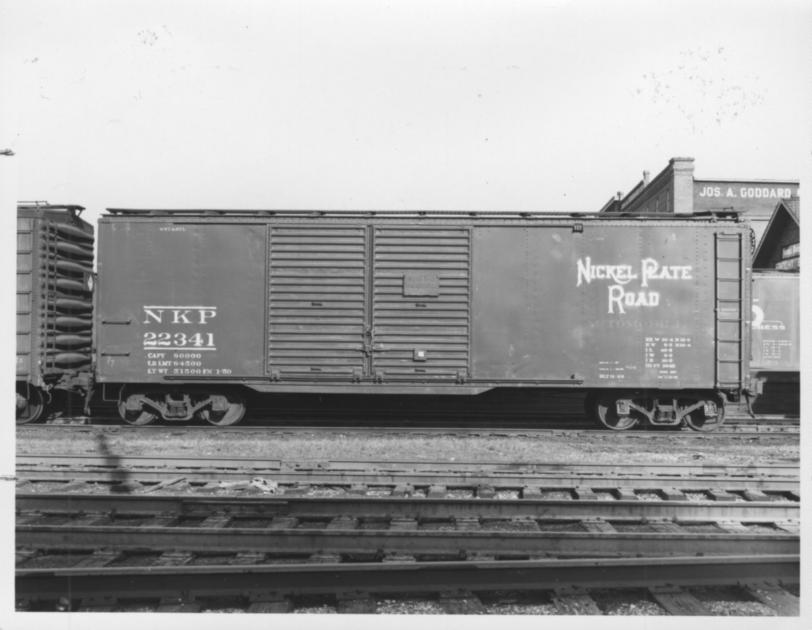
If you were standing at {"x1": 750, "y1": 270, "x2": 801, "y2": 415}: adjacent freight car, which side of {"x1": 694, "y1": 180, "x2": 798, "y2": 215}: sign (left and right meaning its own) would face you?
front

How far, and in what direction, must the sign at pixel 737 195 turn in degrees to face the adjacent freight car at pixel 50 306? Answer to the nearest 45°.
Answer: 0° — it already faces it

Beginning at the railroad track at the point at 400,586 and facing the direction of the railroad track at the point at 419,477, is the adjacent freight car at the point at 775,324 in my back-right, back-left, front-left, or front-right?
front-right

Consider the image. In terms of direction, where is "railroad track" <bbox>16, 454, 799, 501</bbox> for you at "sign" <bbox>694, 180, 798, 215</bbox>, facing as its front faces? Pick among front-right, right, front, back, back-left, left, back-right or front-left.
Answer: front

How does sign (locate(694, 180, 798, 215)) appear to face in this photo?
toward the camera

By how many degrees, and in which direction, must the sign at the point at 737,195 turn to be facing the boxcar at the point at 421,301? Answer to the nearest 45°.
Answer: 0° — it already faces it

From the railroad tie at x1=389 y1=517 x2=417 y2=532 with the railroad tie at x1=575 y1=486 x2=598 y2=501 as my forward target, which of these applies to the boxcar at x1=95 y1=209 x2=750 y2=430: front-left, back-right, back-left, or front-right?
front-left

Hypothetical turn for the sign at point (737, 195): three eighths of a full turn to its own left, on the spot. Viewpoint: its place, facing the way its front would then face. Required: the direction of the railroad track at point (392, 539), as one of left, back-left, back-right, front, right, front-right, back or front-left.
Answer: back-right

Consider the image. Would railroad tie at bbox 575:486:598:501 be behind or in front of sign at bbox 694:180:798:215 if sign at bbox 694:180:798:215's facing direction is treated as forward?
in front

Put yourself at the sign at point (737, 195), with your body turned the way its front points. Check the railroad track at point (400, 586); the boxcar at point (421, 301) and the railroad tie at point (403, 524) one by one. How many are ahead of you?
3

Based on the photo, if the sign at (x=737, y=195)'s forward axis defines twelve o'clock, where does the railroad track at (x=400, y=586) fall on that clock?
The railroad track is roughly at 12 o'clock from the sign.

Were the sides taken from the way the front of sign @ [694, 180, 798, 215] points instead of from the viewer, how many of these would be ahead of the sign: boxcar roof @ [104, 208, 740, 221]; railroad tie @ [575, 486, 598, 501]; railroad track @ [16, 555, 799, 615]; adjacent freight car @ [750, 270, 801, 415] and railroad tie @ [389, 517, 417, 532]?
5

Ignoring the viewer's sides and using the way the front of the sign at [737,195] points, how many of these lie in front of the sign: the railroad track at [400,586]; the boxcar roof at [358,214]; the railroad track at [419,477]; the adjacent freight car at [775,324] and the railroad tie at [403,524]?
5
